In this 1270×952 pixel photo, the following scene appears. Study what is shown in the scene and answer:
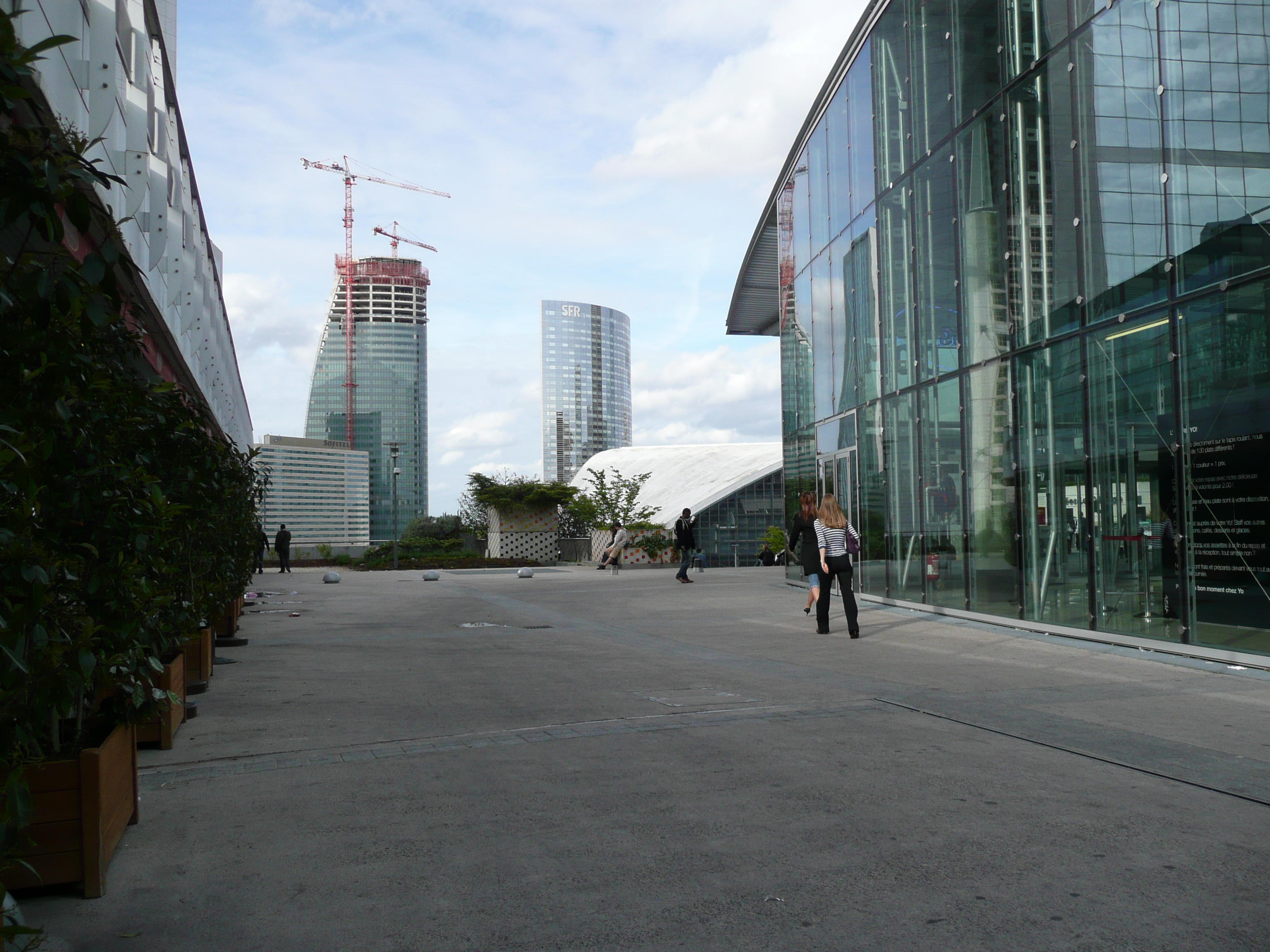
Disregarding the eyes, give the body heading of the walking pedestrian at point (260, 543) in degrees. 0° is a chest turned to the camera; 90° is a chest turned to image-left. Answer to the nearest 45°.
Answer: approximately 180°

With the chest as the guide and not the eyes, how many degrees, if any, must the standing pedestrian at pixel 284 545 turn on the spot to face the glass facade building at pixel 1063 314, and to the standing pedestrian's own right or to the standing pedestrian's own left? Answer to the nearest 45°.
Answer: approximately 180°

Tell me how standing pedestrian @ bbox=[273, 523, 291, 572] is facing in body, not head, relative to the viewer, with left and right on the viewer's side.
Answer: facing away from the viewer

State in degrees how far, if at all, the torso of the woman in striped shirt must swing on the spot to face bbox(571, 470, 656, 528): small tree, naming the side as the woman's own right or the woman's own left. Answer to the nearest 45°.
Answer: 0° — they already face it

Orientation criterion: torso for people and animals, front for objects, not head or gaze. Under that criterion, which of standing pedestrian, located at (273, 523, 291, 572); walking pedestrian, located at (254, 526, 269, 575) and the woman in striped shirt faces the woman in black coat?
the woman in striped shirt

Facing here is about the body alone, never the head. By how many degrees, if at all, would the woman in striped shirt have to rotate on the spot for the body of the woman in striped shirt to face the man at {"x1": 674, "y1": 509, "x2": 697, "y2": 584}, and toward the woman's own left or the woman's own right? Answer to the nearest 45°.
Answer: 0° — they already face them

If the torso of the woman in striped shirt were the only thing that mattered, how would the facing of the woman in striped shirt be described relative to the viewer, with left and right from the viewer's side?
facing away from the viewer

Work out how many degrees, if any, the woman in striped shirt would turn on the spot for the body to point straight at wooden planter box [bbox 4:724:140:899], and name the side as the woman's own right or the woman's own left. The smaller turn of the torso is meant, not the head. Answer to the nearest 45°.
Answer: approximately 180°

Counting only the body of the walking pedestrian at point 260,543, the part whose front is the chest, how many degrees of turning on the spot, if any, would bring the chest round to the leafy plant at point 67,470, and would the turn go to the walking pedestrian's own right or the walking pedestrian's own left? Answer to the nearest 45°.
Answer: approximately 180°

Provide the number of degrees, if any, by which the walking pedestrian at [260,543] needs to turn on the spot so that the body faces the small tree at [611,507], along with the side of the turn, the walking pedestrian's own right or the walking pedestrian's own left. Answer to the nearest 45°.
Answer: approximately 45° to the walking pedestrian's own right
